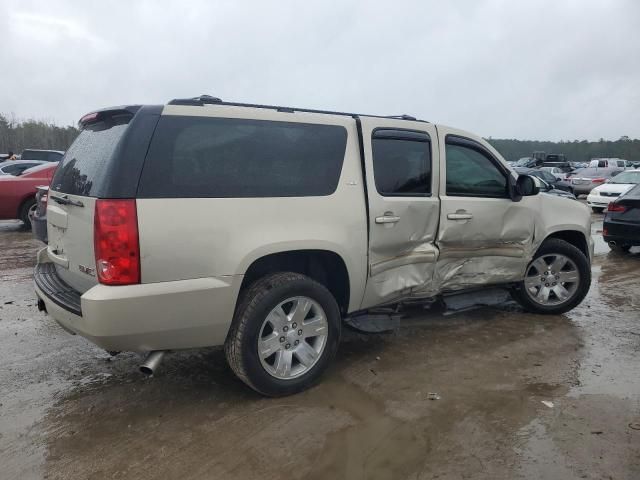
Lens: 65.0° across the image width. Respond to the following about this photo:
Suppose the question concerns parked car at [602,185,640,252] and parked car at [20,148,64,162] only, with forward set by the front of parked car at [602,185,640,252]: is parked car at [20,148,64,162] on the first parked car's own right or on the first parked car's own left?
on the first parked car's own left

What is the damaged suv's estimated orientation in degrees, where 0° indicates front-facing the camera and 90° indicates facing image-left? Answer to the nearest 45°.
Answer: approximately 225°

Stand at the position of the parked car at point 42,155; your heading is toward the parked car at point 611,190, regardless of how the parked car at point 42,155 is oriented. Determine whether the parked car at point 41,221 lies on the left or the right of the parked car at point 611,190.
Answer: right

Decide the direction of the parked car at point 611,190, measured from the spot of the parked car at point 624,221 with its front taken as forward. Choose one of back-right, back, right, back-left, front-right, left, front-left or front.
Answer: front-left

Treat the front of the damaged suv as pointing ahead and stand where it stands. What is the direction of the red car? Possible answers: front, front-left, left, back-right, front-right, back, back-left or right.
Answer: left

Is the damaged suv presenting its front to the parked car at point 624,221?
yes

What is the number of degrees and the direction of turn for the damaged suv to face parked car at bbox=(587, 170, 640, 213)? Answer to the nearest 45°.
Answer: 0° — it already faces it

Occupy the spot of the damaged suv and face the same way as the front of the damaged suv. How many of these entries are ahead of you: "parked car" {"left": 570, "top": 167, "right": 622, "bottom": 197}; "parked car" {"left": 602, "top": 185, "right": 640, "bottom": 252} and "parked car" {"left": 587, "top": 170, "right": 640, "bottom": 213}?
3

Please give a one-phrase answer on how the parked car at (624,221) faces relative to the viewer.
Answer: facing away from the viewer and to the right of the viewer

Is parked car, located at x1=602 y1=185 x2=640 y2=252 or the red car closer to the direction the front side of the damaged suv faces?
the parked car
